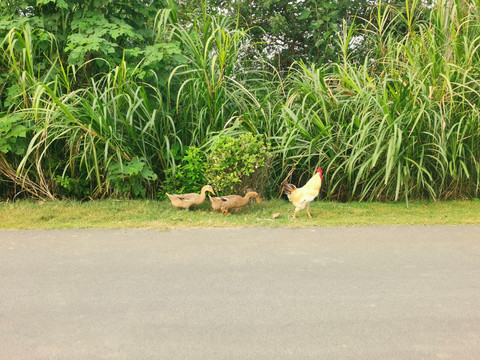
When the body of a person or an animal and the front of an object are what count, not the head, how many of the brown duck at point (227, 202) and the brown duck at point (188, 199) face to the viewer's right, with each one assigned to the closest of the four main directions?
2

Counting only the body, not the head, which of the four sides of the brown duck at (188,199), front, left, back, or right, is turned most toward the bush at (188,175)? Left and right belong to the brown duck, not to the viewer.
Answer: left

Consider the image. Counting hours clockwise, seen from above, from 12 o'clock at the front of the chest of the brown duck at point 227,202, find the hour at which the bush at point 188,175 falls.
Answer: The bush is roughly at 8 o'clock from the brown duck.

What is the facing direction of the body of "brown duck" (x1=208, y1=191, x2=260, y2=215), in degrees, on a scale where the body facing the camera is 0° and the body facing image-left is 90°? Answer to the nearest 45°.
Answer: approximately 270°

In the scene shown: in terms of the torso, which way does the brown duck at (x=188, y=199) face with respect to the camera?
to the viewer's right

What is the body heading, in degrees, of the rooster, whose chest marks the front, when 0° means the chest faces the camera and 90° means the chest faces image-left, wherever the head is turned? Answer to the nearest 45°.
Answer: approximately 270°

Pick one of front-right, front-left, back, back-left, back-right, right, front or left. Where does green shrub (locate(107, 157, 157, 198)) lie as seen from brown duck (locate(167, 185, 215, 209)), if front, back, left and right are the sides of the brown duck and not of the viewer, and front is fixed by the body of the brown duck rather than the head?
back-left

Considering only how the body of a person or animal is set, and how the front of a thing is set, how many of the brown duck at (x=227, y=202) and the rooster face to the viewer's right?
2

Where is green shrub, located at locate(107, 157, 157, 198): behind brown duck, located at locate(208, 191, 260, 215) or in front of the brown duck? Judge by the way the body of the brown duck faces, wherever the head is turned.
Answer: behind

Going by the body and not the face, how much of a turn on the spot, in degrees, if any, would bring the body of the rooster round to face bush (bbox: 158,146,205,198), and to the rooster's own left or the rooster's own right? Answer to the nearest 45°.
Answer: approximately 135° to the rooster's own left

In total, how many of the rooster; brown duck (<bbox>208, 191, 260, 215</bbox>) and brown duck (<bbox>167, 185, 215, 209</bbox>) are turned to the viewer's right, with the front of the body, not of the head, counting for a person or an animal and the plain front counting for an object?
3
